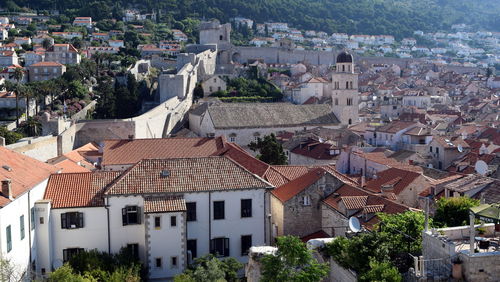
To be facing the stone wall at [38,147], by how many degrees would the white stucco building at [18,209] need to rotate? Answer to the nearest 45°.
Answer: approximately 135° to its left

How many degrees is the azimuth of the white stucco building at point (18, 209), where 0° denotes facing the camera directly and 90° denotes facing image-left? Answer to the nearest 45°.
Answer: approximately 315°

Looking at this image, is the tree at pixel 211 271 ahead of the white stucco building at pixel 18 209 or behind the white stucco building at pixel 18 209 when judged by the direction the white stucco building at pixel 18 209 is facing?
ahead

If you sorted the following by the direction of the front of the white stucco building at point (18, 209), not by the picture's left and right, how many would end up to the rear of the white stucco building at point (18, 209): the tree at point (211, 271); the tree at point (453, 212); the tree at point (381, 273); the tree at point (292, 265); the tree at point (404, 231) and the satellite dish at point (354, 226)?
0

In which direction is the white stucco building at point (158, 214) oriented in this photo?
toward the camera

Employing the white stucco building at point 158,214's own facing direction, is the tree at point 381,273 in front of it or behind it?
in front

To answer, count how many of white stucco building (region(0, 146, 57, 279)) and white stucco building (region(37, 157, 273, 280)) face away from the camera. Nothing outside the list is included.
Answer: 0

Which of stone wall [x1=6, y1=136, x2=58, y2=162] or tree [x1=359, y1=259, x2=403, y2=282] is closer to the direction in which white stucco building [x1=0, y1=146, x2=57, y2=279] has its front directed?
the tree

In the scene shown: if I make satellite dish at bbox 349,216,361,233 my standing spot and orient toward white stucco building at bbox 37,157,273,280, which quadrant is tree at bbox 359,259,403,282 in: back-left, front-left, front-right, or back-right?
back-left

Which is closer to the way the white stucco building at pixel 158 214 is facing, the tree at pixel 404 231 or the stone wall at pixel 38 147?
the tree

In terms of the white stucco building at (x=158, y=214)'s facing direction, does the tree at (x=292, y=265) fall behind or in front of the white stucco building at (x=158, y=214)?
in front
